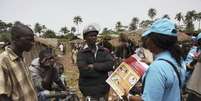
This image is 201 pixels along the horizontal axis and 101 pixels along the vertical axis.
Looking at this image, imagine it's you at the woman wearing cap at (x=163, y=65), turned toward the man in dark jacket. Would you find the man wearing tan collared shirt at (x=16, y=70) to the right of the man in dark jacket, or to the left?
left

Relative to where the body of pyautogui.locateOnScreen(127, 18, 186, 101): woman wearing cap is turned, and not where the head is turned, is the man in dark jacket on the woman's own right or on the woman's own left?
on the woman's own right

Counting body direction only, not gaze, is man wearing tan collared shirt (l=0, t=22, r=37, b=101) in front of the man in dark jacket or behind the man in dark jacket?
in front

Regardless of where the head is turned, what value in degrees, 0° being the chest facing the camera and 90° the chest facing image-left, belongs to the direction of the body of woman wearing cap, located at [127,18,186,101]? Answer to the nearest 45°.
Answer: approximately 90°

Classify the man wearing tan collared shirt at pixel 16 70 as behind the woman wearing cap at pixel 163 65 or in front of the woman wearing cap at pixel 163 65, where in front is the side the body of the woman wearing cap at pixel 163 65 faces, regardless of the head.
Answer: in front

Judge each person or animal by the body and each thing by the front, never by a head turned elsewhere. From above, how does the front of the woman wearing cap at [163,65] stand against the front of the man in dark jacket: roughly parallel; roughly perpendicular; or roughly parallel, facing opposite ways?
roughly perpendicular

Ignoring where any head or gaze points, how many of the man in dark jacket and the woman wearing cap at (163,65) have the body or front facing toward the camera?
1
